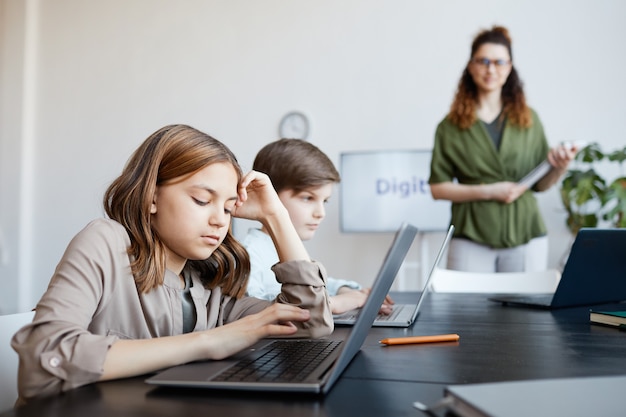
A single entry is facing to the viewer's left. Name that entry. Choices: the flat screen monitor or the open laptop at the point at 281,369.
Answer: the open laptop

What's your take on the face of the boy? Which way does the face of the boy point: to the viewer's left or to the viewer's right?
to the viewer's right

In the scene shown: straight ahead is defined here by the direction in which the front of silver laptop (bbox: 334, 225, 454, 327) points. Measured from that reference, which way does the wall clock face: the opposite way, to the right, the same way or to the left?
to the left

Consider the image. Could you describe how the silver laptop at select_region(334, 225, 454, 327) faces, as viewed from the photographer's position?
facing to the left of the viewer

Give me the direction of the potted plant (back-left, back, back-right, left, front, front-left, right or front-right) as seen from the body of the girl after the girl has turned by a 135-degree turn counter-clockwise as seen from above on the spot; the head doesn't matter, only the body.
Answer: front-right

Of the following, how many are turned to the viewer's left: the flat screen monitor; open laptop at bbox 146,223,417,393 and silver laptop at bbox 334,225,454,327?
2

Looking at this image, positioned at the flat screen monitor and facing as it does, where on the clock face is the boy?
The boy is roughly at 12 o'clock from the flat screen monitor.

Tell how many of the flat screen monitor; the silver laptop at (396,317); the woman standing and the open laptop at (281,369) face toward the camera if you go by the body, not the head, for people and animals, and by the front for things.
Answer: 2

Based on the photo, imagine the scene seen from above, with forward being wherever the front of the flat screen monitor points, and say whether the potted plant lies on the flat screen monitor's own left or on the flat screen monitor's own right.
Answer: on the flat screen monitor's own left

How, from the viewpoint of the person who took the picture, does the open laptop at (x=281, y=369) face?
facing to the left of the viewer

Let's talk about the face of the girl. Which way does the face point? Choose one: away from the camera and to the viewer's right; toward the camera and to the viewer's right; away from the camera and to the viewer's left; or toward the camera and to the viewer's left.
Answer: toward the camera and to the viewer's right

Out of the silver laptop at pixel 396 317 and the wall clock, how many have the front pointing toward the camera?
1

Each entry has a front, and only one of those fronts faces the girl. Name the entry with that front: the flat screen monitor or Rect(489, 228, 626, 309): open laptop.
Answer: the flat screen monitor

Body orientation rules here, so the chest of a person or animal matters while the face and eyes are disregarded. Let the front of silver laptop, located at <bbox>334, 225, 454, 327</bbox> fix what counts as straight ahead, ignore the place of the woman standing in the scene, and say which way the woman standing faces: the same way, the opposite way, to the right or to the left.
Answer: to the left

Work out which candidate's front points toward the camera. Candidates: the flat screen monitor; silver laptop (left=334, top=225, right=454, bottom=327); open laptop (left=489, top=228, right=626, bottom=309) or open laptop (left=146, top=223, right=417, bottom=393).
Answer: the flat screen monitor

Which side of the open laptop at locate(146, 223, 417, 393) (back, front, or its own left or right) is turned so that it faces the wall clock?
right

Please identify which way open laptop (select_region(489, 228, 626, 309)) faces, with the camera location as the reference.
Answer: facing away from the viewer and to the left of the viewer
